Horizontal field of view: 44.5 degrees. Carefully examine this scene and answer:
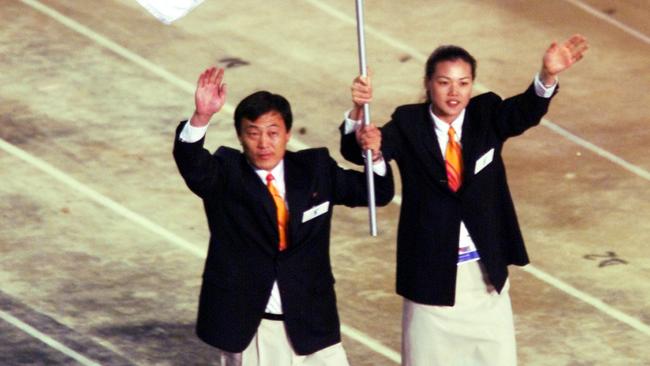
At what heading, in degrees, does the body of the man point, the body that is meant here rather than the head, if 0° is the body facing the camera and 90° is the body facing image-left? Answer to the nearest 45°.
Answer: approximately 0°
